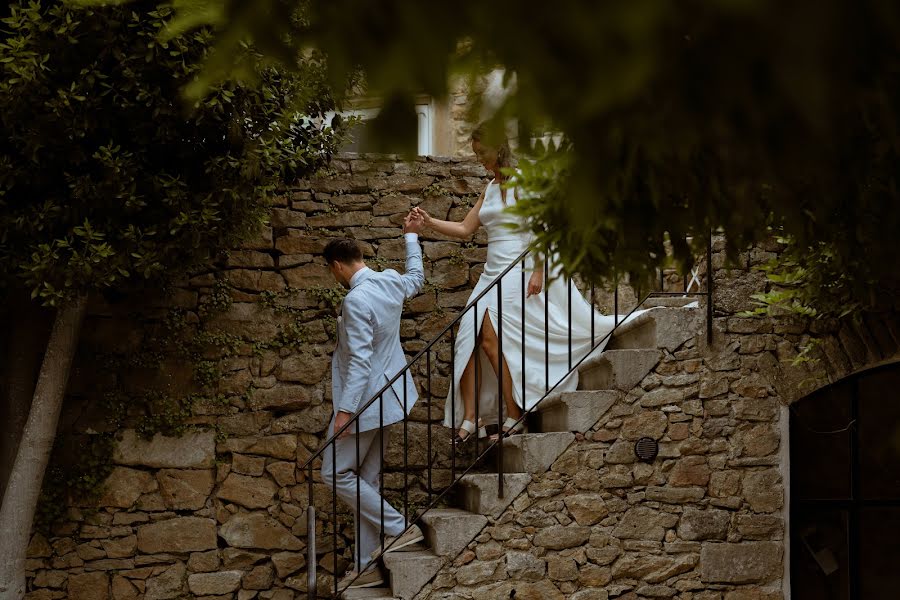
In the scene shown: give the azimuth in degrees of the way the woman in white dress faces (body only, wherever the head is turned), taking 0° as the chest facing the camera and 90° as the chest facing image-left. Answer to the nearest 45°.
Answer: approximately 45°

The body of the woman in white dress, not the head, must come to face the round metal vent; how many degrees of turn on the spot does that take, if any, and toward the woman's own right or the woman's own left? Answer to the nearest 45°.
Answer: approximately 90° to the woman's own left

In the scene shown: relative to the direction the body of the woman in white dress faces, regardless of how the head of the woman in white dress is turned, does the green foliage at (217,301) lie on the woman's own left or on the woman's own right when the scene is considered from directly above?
on the woman's own right

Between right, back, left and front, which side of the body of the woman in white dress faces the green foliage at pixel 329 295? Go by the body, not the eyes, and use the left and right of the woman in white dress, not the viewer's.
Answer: right

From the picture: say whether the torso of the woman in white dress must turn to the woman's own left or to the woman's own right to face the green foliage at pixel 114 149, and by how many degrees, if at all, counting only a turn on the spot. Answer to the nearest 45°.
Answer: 0° — they already face it
